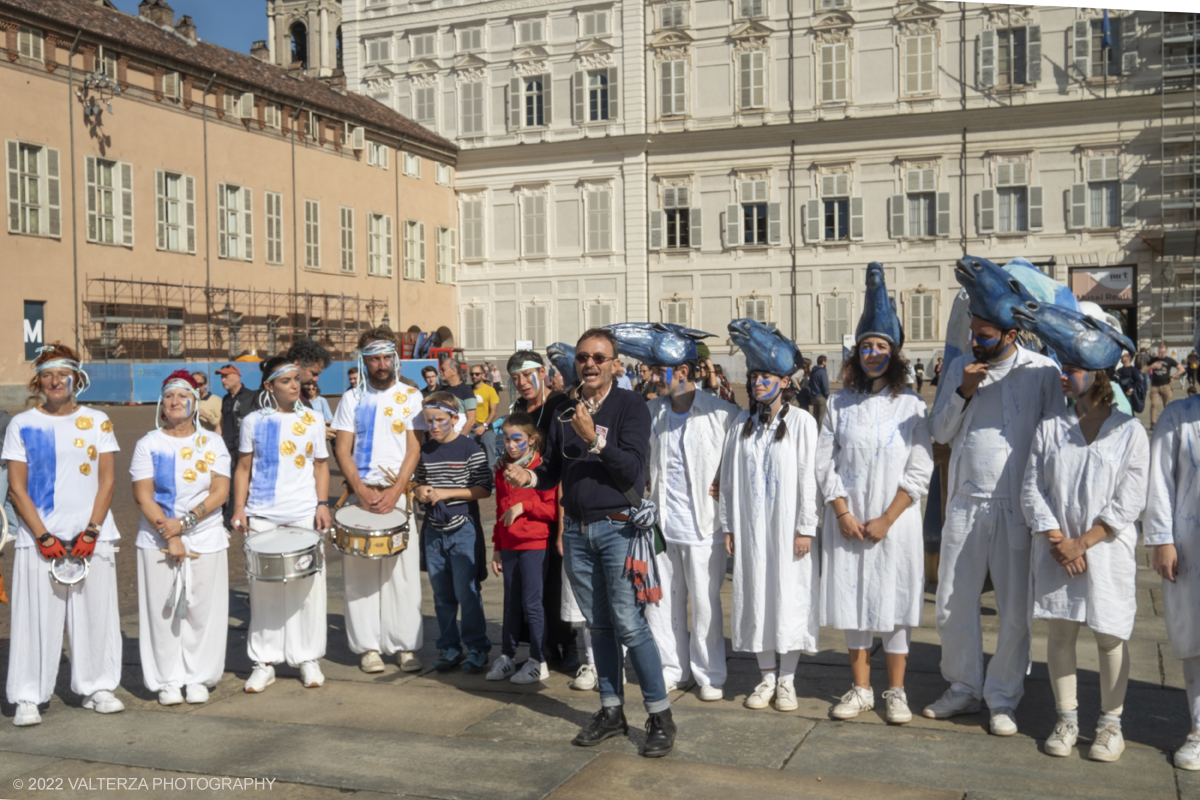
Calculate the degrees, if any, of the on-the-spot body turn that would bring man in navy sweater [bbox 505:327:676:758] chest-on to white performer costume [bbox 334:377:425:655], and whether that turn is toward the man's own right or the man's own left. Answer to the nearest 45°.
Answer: approximately 90° to the man's own right

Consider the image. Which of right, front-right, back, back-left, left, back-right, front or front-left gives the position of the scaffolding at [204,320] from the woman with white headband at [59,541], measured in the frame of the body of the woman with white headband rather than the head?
back

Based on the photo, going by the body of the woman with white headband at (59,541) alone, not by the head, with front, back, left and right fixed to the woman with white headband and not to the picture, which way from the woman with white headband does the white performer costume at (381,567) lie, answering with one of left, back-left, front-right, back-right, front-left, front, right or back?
left

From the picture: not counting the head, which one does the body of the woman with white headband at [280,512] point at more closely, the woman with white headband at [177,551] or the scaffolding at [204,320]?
the woman with white headband

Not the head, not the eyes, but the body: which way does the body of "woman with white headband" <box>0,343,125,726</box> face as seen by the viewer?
toward the camera

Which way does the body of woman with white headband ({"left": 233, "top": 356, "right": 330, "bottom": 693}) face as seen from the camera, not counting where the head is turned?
toward the camera

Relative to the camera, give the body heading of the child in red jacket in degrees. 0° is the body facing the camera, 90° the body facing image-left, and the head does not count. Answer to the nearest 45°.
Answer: approximately 45°

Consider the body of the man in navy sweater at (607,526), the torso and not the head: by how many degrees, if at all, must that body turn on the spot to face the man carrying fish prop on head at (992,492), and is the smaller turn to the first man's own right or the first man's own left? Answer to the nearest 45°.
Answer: approximately 135° to the first man's own left

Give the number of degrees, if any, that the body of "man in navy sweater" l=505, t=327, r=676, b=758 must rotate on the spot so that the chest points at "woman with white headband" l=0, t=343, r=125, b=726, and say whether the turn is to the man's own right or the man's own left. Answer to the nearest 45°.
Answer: approximately 45° to the man's own right

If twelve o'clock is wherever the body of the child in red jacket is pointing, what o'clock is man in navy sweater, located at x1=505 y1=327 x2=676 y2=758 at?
The man in navy sweater is roughly at 10 o'clock from the child in red jacket.

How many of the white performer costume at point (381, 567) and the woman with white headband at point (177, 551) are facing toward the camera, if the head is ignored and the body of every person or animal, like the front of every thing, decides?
2

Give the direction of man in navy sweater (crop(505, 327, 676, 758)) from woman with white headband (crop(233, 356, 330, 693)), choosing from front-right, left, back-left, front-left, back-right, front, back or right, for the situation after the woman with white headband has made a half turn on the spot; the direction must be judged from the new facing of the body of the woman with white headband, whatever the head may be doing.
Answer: back-right

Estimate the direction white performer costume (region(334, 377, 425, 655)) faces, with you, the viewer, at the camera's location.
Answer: facing the viewer

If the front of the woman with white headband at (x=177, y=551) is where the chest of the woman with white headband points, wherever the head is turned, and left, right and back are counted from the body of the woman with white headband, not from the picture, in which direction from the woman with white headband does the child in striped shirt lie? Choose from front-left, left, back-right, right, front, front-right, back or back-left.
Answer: left
